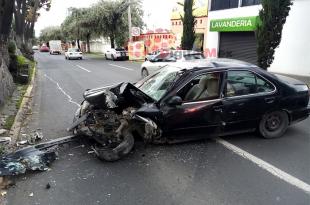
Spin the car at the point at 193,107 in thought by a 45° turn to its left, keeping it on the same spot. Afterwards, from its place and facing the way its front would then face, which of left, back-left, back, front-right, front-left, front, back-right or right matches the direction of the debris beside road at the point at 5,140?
right

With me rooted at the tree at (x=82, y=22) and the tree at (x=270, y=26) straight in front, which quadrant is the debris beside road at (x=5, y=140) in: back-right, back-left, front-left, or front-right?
front-right

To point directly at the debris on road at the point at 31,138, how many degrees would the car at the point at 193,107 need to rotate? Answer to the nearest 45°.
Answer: approximately 45° to its right

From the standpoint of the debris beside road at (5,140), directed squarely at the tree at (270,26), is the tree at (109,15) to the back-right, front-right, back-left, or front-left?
front-left

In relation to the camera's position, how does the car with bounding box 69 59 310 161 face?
facing the viewer and to the left of the viewer

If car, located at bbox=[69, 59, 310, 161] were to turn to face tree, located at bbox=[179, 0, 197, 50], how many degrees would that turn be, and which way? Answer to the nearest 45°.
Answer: approximately 135° to its right

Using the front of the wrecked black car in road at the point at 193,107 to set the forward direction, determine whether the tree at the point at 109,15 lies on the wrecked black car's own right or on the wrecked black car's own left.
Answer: on the wrecked black car's own right

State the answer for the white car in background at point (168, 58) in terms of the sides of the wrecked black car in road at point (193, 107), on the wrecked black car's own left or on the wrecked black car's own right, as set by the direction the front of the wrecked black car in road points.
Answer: on the wrecked black car's own right

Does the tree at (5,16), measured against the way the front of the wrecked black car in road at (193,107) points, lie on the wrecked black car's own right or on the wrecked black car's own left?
on the wrecked black car's own right

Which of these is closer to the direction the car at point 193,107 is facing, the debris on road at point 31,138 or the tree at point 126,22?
the debris on road

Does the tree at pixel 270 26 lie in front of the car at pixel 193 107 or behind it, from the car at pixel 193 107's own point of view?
behind
